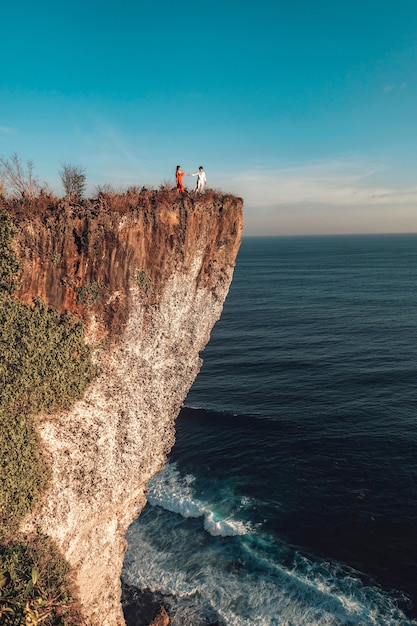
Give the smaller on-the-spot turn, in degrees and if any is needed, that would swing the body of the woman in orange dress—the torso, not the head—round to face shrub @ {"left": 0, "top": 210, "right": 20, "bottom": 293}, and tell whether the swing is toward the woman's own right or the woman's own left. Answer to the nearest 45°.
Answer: approximately 135° to the woman's own right

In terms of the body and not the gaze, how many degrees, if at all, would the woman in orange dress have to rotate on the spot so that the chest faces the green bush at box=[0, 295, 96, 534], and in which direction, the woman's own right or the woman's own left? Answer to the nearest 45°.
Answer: approximately 135° to the woman's own right

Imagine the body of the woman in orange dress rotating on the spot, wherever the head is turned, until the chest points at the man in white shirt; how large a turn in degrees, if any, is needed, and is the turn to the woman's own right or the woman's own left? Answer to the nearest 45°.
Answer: approximately 45° to the woman's own left

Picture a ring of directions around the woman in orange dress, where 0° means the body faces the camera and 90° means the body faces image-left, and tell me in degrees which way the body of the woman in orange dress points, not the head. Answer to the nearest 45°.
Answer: approximately 270°
